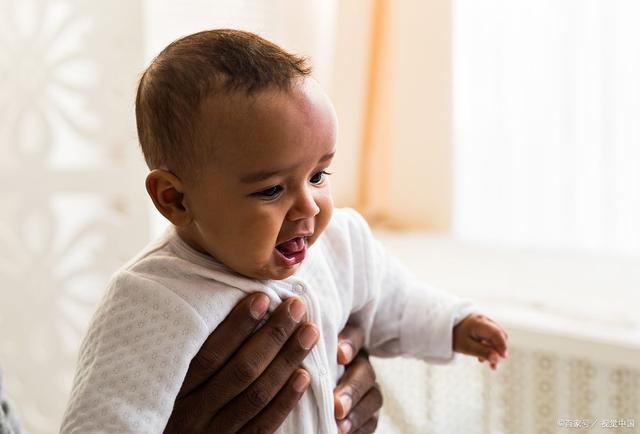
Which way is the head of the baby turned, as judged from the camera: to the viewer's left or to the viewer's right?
to the viewer's right

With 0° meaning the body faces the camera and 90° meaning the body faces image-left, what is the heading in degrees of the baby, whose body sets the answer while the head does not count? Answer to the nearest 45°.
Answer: approximately 315°
